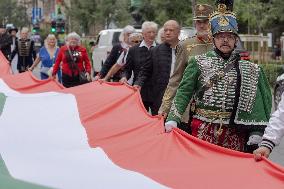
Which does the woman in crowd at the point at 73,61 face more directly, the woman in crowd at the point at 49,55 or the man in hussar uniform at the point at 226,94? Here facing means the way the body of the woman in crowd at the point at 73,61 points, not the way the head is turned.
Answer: the man in hussar uniform

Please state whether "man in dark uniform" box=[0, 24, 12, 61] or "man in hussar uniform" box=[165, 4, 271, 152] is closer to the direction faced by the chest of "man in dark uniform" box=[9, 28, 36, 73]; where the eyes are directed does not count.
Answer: the man in hussar uniform

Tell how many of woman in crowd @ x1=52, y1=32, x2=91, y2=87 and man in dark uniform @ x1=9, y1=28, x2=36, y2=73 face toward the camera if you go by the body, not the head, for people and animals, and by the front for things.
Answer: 2

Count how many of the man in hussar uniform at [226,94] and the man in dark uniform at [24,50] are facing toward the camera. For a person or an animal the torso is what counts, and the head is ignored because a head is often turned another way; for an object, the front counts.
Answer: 2

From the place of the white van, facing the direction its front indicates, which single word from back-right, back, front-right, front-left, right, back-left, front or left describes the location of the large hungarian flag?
front-left

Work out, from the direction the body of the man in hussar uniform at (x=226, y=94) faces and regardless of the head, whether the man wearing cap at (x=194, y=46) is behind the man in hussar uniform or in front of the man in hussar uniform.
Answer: behind

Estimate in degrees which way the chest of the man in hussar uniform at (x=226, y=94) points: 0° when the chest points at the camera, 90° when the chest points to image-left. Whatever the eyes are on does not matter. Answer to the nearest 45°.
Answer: approximately 0°

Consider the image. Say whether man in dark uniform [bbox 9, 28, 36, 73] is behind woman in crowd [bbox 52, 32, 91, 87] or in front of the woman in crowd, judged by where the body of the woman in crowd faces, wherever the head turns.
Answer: behind

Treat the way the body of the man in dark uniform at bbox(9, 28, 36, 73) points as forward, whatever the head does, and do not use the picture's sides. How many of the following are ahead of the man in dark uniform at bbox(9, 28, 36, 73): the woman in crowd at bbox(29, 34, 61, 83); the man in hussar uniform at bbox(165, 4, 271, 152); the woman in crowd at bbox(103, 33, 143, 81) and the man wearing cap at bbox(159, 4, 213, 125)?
4

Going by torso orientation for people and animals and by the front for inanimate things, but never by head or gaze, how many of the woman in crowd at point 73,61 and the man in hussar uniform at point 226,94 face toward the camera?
2
